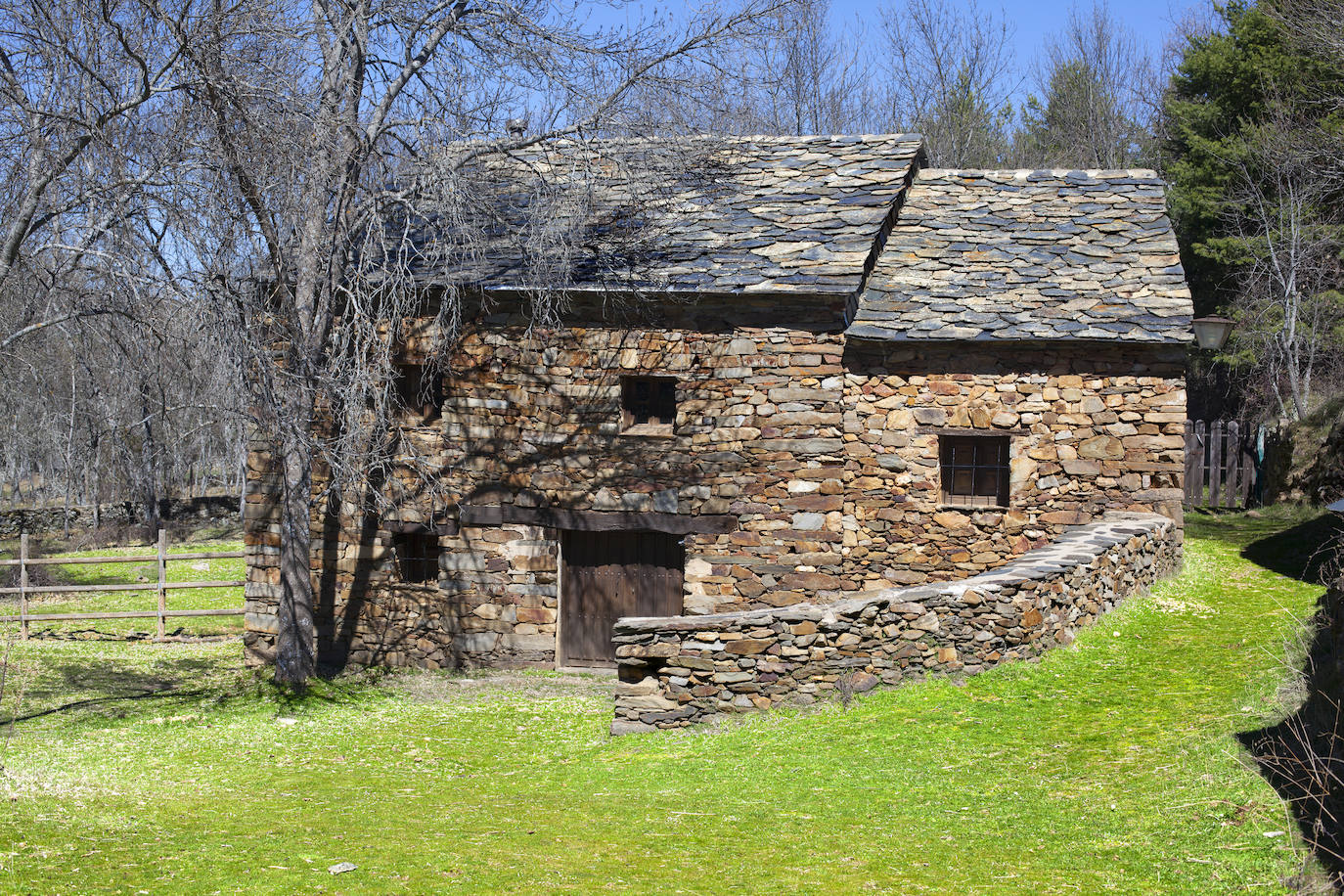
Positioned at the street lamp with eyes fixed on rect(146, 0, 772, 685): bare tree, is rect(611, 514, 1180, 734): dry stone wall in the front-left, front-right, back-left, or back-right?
front-left

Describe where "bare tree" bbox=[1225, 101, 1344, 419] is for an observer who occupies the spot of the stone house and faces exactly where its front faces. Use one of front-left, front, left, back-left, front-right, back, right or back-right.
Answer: back-left

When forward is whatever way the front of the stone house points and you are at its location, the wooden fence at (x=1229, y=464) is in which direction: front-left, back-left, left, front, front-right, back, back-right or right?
back-left

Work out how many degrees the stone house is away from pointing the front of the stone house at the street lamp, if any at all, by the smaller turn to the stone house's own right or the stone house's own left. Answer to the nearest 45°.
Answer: approximately 90° to the stone house's own left

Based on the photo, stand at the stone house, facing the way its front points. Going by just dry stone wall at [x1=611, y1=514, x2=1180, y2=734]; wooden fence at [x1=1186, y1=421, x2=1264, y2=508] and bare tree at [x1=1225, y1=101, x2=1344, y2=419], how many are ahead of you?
1

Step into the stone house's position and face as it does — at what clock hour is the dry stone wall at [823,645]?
The dry stone wall is roughly at 12 o'clock from the stone house.

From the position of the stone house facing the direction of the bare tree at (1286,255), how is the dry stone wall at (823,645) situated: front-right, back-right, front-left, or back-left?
back-right

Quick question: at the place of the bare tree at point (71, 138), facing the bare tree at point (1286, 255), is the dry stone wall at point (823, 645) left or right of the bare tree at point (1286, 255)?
right

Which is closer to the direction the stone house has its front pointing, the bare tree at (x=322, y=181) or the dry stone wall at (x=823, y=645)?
the dry stone wall

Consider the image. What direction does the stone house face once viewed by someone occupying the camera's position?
facing the viewer
